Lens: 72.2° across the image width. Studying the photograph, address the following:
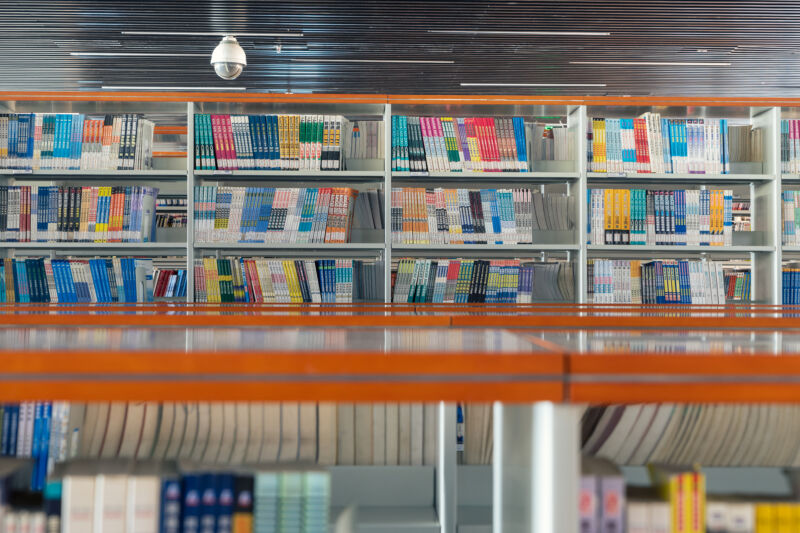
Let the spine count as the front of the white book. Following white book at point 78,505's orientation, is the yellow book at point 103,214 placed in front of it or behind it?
behind

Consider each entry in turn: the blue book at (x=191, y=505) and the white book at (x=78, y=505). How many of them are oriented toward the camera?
2

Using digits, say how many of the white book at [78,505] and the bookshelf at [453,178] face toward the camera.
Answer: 2

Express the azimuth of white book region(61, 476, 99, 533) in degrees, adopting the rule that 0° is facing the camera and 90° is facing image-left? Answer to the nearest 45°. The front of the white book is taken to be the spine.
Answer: approximately 0°

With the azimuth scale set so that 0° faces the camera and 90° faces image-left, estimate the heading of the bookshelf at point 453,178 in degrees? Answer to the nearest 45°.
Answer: approximately 0°

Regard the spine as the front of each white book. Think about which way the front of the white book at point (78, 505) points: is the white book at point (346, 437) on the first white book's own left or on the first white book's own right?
on the first white book's own left
